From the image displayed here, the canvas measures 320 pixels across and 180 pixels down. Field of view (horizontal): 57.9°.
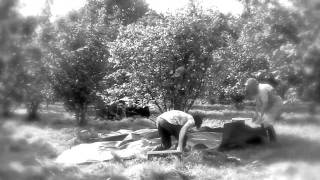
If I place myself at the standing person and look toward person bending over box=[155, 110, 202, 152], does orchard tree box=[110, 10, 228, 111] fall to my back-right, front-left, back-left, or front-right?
front-right

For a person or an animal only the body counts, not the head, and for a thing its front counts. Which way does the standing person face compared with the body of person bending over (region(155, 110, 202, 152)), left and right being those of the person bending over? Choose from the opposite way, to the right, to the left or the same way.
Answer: the opposite way

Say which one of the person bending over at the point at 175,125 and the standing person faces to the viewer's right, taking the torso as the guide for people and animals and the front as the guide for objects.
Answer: the person bending over

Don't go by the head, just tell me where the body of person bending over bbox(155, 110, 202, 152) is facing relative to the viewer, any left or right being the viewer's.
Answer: facing to the right of the viewer

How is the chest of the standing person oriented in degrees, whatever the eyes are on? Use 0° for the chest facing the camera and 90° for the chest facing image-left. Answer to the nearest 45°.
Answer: approximately 90°

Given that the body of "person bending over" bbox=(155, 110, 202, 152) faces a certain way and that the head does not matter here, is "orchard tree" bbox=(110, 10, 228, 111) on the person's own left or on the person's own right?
on the person's own left

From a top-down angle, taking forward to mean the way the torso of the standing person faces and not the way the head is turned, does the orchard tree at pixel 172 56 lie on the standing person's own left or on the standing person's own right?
on the standing person's own right

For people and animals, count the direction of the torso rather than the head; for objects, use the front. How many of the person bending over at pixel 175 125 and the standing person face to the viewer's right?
1
